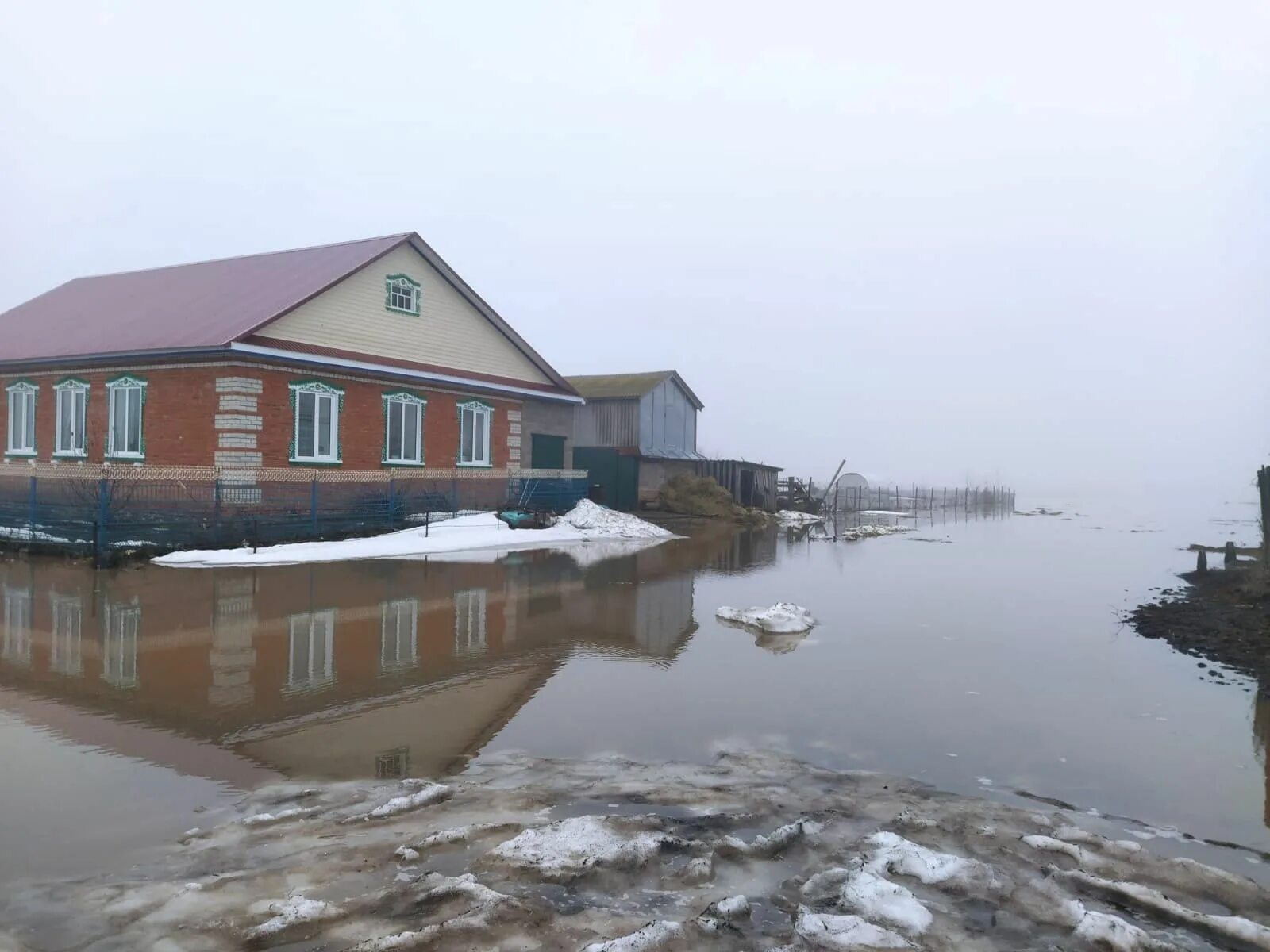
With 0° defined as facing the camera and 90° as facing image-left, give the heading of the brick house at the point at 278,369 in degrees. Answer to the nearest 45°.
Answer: approximately 315°

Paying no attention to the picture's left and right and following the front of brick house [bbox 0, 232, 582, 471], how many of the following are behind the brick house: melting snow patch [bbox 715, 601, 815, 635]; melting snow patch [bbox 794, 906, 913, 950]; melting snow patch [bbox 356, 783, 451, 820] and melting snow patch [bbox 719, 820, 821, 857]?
0

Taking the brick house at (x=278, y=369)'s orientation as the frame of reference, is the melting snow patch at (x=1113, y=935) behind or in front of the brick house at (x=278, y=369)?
in front

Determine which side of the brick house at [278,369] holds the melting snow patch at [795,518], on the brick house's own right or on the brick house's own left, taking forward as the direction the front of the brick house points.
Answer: on the brick house's own left

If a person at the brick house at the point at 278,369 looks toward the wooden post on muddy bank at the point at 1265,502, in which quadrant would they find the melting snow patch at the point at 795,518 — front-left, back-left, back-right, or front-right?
front-left

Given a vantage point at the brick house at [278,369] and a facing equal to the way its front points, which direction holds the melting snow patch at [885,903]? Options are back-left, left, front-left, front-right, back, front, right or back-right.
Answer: front-right

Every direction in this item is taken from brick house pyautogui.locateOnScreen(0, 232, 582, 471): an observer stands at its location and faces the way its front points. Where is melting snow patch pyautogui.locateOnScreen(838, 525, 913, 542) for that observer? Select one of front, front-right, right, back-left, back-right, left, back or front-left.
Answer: front-left

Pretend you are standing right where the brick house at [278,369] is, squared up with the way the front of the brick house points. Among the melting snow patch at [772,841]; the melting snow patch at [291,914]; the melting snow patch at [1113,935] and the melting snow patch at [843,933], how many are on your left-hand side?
0

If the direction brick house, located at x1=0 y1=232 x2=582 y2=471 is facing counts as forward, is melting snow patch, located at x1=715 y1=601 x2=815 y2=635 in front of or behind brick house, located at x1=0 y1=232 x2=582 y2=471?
in front

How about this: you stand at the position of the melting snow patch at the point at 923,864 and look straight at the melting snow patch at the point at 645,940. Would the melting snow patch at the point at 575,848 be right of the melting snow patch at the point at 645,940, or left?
right

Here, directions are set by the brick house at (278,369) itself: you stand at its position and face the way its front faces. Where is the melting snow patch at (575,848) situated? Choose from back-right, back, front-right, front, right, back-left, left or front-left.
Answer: front-right
